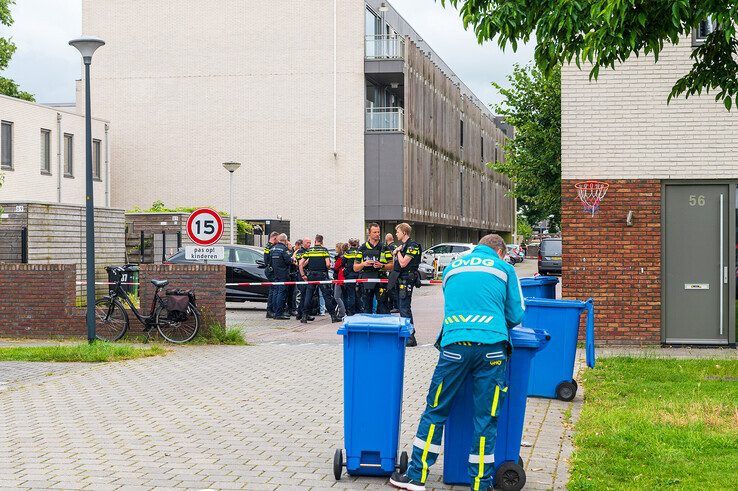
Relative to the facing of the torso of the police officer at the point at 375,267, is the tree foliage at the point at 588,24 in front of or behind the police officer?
in front

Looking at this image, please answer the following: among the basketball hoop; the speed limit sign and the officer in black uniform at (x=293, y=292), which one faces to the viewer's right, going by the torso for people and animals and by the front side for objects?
the officer in black uniform

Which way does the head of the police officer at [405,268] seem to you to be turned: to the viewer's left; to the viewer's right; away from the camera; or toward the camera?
to the viewer's left

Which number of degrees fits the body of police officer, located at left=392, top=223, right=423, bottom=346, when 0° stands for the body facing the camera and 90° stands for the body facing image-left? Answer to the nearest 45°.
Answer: approximately 90°

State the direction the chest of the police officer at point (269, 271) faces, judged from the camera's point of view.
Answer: to the viewer's right

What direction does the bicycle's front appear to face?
to the viewer's left

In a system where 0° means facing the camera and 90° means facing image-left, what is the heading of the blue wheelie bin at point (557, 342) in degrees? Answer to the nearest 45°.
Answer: approximately 90°

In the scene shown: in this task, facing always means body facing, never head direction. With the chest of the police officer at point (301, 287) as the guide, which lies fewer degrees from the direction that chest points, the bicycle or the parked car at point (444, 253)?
the parked car

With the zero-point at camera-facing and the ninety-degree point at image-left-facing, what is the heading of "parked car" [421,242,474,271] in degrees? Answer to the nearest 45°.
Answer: approximately 45°

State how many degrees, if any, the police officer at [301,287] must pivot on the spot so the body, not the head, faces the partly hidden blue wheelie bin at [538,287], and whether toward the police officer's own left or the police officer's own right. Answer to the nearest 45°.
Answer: approximately 90° to the police officer's own right

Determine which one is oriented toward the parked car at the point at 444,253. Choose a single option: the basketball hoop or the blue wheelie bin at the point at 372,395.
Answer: the blue wheelie bin

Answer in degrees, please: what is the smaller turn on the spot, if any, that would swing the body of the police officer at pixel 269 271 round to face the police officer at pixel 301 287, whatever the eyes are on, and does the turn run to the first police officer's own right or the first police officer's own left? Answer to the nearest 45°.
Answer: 0° — they already face them
